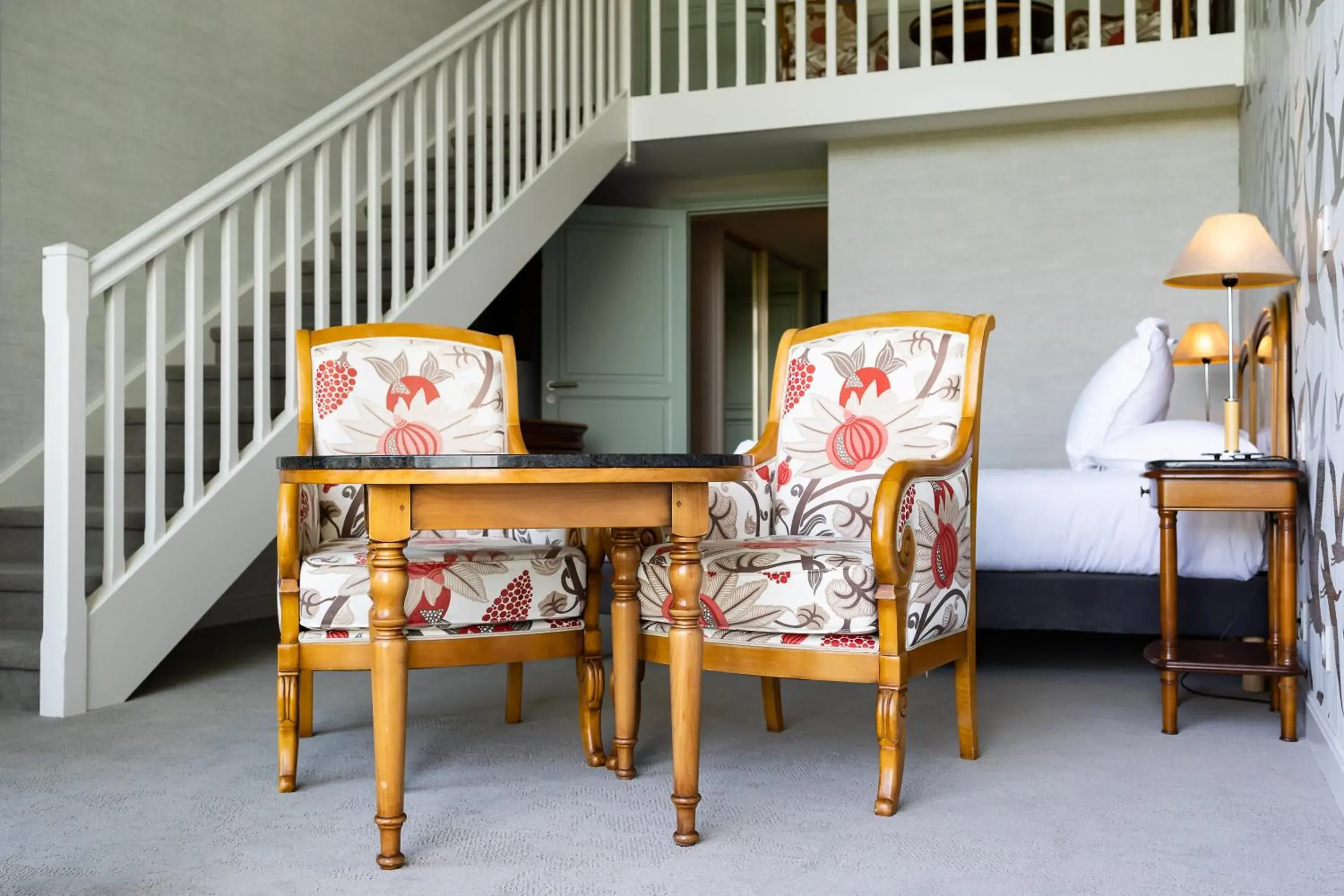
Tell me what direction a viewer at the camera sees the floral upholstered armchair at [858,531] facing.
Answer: facing the viewer and to the left of the viewer

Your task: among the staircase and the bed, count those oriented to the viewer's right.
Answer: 0

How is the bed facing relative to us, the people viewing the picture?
facing to the left of the viewer

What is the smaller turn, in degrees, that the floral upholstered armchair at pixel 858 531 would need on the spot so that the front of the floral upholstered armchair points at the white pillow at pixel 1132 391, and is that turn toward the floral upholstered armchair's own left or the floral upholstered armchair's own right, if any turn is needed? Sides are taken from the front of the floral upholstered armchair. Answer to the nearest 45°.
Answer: approximately 180°

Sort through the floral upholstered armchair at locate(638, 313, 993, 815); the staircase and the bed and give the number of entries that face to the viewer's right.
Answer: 0

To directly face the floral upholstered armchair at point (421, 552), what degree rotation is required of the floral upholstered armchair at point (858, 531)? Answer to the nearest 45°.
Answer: approximately 45° to its right

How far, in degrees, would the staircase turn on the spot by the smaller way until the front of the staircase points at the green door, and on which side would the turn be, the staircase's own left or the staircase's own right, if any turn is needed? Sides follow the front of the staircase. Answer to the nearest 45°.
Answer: approximately 180°

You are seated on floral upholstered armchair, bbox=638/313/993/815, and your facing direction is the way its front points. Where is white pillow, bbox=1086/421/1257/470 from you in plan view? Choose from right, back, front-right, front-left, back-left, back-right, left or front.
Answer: back

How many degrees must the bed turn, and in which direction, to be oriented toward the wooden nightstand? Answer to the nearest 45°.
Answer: approximately 135° to its left

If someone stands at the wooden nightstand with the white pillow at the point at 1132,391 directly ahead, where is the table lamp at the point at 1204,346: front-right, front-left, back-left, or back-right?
front-right

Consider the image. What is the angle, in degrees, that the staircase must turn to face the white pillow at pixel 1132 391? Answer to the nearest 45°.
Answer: approximately 135° to its left
